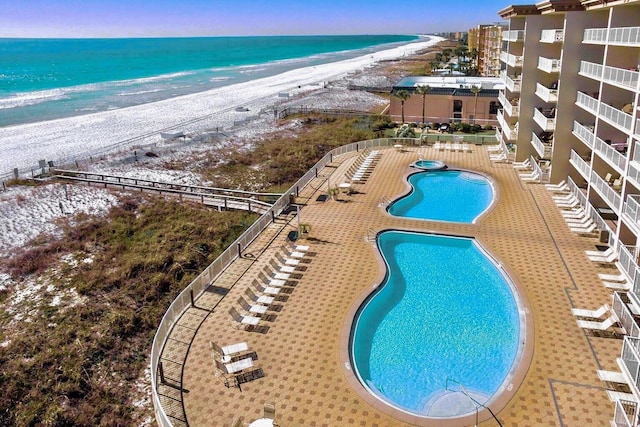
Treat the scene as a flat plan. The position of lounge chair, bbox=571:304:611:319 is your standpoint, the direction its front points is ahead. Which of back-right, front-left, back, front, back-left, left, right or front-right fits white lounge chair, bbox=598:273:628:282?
right

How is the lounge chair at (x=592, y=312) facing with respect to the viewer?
to the viewer's left

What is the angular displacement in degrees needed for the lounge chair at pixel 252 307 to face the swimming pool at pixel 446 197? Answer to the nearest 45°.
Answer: approximately 45° to its left

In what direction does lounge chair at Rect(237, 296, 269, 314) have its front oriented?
to the viewer's right

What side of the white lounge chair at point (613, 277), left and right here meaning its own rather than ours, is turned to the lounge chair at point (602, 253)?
right

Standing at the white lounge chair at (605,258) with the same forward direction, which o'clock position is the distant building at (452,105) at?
The distant building is roughly at 2 o'clock from the white lounge chair.

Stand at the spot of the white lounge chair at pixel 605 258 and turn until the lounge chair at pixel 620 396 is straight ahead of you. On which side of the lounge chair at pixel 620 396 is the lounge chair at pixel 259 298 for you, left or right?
right

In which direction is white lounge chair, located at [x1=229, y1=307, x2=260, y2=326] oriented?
to the viewer's right

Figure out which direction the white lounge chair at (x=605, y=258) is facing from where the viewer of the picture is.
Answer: facing to the left of the viewer

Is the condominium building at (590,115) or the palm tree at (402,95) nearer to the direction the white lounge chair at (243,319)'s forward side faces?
the condominium building

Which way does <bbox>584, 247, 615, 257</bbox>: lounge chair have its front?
to the viewer's left

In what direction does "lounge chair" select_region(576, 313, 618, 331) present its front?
to the viewer's left

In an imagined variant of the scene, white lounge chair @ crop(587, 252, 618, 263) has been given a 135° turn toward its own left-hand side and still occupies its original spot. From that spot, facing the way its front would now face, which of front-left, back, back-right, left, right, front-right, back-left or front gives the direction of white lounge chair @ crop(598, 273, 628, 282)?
front-right

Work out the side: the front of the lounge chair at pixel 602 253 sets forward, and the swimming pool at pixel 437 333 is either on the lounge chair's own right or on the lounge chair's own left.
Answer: on the lounge chair's own left
